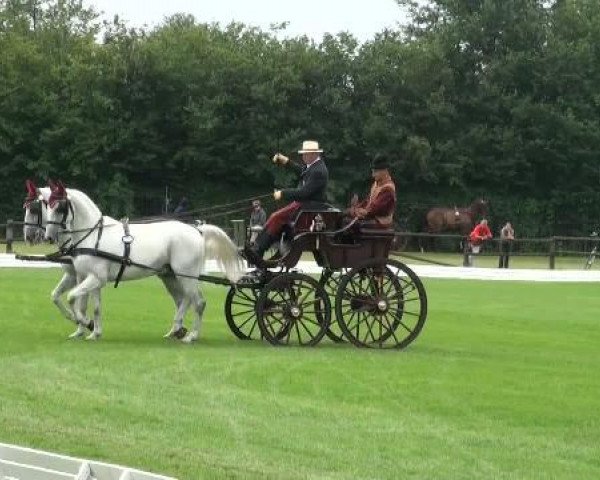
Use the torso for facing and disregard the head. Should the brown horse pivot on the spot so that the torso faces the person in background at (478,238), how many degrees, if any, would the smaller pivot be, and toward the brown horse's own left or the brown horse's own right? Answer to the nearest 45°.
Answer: approximately 90° to the brown horse's own right

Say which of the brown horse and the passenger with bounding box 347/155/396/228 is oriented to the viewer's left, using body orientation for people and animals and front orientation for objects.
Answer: the passenger

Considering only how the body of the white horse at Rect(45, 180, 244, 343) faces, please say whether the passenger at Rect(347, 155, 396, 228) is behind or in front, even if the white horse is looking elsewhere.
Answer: behind

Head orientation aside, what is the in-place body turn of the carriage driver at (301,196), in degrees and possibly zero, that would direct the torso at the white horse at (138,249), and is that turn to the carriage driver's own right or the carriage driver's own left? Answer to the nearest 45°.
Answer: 0° — they already face it

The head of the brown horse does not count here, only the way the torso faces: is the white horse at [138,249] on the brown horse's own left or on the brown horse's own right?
on the brown horse's own right

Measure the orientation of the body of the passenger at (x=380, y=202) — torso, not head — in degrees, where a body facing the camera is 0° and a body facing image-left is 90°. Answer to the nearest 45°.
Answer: approximately 90°

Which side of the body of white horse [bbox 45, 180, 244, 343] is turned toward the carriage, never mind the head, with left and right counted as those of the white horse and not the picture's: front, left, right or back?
back

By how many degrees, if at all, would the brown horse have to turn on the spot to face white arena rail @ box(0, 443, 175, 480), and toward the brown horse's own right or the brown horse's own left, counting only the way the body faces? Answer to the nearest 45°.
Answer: approximately 90° to the brown horse's own right

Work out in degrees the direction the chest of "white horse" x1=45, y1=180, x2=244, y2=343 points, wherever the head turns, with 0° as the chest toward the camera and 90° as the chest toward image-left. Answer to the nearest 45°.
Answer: approximately 90°

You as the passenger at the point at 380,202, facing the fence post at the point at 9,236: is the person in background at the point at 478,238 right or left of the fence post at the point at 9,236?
right

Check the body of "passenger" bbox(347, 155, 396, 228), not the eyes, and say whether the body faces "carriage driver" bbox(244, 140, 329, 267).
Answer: yes

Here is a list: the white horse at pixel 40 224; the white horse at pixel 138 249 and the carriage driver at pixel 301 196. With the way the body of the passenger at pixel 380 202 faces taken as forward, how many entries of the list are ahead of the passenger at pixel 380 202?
3

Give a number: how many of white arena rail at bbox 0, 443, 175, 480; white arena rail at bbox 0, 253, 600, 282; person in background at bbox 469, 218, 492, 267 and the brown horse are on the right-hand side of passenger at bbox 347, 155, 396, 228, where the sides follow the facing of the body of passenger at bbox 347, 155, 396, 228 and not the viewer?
3

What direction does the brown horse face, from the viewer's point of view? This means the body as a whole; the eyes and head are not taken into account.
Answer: to the viewer's right

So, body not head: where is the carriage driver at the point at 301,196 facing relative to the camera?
to the viewer's left
